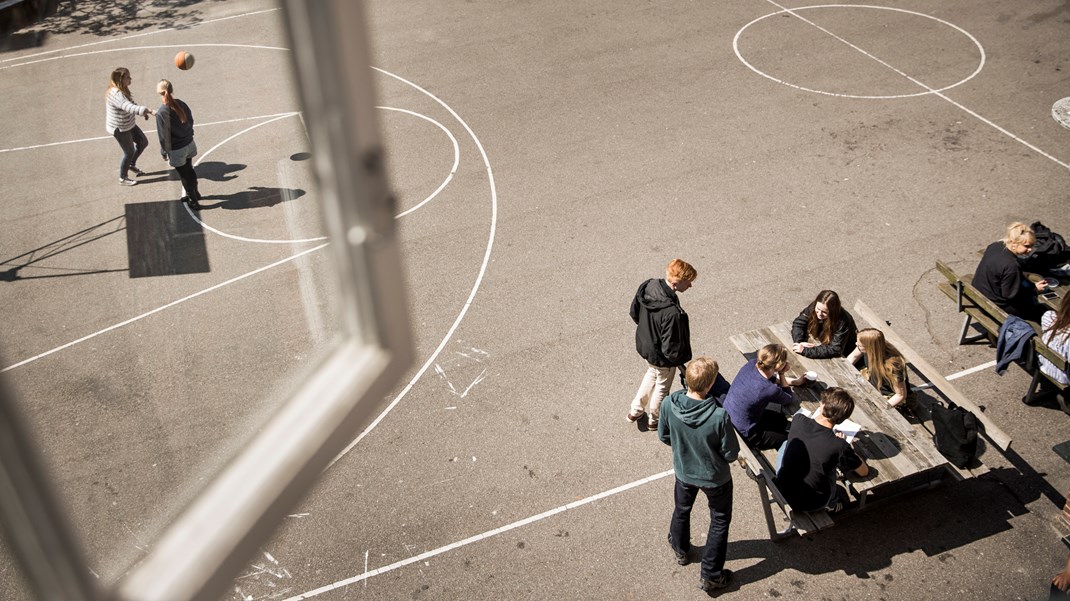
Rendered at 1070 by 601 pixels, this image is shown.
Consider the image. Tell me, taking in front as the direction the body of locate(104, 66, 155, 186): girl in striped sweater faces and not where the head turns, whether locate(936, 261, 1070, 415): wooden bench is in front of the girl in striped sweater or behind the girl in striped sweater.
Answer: in front

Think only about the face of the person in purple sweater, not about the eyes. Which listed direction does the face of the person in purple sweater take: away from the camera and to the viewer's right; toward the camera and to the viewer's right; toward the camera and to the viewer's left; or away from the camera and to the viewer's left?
away from the camera and to the viewer's right

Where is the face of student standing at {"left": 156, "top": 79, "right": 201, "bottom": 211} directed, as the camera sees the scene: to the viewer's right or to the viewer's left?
to the viewer's left

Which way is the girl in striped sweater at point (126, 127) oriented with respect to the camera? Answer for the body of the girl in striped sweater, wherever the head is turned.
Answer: to the viewer's right

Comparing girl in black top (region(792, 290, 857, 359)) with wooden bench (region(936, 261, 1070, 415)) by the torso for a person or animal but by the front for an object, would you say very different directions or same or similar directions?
very different directions

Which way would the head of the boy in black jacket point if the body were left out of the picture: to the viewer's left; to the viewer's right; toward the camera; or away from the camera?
to the viewer's right

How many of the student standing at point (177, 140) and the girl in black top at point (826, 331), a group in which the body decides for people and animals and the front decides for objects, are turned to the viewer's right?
0

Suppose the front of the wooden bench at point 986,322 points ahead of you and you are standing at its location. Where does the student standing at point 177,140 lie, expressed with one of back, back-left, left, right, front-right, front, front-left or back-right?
back

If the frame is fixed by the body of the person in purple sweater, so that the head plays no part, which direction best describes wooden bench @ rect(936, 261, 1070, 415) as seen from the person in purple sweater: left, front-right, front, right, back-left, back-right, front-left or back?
front

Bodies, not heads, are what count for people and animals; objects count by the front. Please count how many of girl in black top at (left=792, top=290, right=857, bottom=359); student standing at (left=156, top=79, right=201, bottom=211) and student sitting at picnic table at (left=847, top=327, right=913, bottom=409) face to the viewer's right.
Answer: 0

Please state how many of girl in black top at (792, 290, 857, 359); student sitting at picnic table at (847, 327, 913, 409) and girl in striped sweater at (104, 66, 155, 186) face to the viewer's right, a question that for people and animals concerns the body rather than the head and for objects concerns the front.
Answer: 1

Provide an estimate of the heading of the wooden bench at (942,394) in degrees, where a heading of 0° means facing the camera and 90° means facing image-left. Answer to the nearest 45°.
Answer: approximately 45°

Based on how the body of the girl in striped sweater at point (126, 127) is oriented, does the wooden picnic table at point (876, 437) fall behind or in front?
in front

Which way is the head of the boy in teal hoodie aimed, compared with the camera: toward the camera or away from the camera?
away from the camera

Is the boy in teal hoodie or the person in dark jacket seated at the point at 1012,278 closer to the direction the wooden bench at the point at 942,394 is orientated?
the boy in teal hoodie
